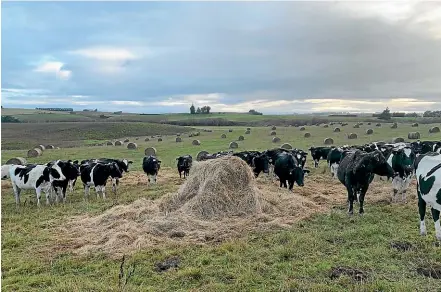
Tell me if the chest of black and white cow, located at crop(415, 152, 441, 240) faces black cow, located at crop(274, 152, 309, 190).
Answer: no

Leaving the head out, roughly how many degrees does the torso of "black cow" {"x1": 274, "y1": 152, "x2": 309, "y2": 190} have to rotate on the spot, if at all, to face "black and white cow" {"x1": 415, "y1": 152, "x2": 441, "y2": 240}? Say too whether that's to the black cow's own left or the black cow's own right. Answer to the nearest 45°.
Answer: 0° — it already faces it

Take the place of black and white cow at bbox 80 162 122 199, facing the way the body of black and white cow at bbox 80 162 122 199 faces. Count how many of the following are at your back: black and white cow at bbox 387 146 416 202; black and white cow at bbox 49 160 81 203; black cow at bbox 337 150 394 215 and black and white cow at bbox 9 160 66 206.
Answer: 2

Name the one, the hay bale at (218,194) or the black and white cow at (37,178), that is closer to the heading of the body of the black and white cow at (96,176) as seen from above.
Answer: the hay bale

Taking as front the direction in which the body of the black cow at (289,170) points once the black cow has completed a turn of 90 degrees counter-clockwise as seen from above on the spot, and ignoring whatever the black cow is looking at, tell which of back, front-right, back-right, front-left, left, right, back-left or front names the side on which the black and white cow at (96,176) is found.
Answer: back-left

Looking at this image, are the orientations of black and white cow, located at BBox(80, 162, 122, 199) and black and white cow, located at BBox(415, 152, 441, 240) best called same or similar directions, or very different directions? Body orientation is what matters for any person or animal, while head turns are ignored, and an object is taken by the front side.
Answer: same or similar directions

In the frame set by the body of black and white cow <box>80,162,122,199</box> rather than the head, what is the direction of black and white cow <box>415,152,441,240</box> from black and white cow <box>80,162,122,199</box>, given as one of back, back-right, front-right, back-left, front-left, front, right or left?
front-right

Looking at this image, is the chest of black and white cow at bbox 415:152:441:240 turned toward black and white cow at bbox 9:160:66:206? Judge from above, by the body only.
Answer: no

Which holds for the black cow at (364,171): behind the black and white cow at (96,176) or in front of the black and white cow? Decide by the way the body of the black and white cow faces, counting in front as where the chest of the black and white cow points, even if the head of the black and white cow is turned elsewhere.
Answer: in front

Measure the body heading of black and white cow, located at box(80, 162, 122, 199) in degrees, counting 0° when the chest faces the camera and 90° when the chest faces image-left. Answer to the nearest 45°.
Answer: approximately 270°

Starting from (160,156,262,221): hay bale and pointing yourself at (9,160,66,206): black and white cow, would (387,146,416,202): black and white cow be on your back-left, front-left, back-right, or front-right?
back-right
